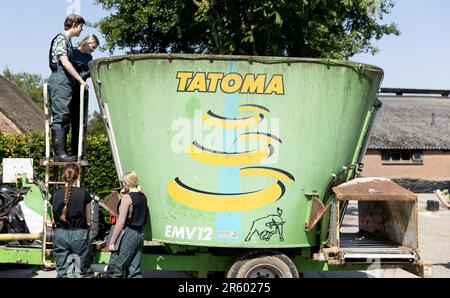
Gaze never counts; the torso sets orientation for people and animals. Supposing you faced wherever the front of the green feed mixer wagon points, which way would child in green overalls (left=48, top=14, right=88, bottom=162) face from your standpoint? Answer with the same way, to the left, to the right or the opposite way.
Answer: the opposite way

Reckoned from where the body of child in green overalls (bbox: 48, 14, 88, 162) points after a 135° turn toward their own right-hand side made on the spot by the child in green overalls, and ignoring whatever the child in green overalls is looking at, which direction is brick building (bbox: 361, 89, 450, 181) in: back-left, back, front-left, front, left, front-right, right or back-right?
back

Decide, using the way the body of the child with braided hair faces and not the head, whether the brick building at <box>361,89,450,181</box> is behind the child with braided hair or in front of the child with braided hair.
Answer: in front

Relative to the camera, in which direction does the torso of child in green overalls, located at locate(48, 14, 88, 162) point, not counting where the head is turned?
to the viewer's right

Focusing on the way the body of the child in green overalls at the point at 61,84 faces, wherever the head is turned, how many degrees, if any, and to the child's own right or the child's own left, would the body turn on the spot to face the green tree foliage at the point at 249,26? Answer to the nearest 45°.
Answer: approximately 45° to the child's own left

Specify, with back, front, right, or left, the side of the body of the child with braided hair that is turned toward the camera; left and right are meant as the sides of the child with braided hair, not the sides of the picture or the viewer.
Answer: back

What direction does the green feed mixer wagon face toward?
to the viewer's left

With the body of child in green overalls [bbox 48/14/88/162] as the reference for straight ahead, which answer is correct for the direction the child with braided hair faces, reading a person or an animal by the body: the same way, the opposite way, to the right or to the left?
to the left

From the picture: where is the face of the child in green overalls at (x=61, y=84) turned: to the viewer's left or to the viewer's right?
to the viewer's right

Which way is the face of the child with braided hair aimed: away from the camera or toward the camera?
away from the camera

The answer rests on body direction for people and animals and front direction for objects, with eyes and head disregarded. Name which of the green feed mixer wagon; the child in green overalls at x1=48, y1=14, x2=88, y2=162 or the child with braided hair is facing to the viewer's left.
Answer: the green feed mixer wagon

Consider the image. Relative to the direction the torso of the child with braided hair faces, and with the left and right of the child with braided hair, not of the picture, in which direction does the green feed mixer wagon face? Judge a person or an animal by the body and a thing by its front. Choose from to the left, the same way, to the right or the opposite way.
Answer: to the left
